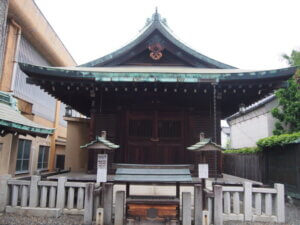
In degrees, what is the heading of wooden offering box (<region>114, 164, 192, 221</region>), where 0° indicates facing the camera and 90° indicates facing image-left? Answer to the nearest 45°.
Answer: approximately 0°

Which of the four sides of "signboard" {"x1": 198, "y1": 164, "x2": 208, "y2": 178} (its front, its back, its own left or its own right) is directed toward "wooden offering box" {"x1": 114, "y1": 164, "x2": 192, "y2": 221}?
right

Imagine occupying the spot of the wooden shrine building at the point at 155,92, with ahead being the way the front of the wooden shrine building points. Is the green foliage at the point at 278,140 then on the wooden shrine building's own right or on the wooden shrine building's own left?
on the wooden shrine building's own left

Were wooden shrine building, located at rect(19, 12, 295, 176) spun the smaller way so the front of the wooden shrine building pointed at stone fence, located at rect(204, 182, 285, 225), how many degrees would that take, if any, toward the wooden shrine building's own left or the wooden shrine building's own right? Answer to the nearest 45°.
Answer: approximately 45° to the wooden shrine building's own left

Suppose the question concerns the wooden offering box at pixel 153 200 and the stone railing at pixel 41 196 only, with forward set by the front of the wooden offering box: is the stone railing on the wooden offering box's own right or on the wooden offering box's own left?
on the wooden offering box's own right

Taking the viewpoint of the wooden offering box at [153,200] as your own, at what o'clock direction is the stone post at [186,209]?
The stone post is roughly at 9 o'clock from the wooden offering box.

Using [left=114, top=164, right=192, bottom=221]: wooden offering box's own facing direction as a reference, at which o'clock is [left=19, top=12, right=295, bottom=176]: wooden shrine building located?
The wooden shrine building is roughly at 6 o'clock from the wooden offering box.

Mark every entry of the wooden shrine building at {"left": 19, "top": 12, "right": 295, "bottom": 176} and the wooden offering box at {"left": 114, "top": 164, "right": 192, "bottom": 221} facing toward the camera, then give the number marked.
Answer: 2

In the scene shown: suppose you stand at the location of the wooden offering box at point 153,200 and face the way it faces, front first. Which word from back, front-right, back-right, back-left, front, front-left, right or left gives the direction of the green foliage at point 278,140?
back-left

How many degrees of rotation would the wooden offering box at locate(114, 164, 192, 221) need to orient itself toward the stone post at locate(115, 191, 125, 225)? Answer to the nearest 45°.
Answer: approximately 90° to its right

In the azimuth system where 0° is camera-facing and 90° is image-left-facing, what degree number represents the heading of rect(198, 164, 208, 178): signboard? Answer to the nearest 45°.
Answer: approximately 0°

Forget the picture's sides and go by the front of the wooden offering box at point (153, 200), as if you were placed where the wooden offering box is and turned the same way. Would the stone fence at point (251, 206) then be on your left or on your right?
on your left

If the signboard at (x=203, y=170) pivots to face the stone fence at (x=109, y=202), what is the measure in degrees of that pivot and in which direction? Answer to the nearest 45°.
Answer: approximately 90° to its right
